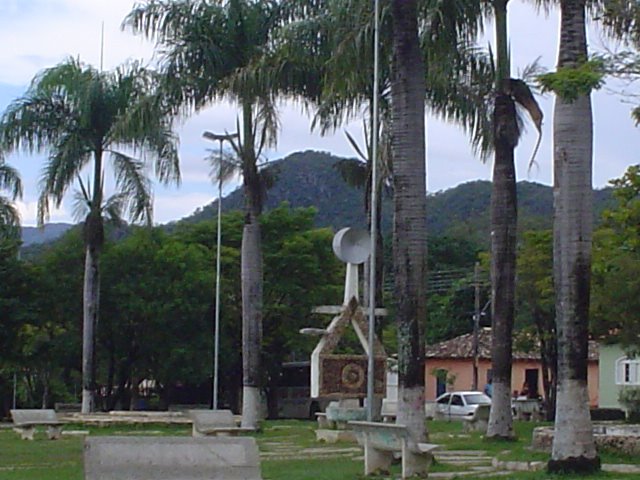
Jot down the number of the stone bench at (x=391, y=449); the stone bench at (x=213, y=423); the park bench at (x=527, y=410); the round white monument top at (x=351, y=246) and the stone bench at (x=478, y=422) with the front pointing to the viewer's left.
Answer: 1

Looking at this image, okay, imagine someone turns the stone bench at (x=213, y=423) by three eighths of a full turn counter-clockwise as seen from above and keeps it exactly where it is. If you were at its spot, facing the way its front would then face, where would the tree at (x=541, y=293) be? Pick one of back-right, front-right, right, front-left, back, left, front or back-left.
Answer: front-right

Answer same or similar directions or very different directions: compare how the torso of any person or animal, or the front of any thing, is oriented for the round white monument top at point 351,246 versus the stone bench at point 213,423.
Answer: same or similar directions

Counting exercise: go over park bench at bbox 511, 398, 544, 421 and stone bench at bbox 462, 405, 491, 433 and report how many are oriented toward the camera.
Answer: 1

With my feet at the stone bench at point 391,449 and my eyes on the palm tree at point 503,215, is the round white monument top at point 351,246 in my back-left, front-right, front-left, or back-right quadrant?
front-left

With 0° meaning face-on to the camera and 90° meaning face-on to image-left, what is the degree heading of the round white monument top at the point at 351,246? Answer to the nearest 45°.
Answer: approximately 315°

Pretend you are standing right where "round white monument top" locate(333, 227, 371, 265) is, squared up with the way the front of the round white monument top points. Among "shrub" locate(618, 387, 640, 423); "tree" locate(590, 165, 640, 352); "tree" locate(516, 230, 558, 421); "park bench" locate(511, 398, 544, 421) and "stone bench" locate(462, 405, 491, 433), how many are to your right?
0

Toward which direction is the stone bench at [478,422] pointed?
to the viewer's left
